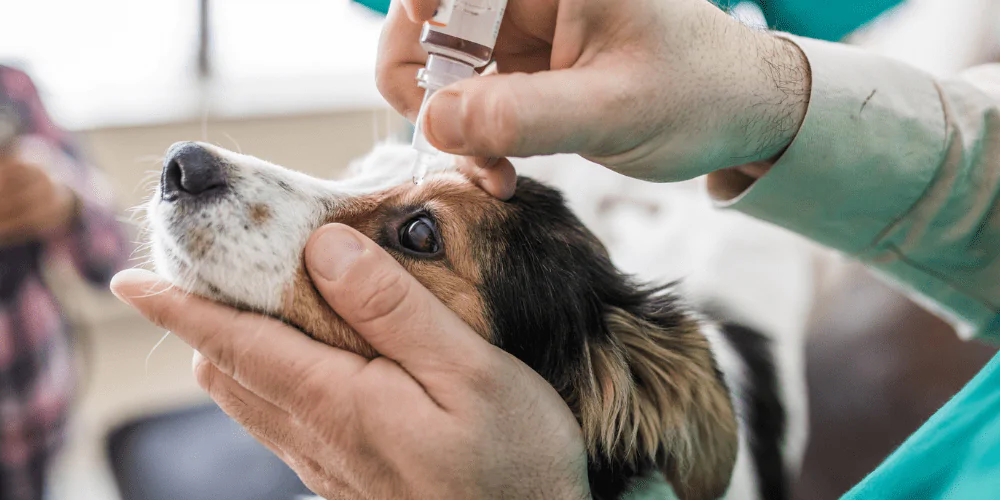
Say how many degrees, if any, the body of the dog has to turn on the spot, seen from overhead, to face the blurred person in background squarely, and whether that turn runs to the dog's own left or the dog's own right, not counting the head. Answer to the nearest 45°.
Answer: approximately 45° to the dog's own right

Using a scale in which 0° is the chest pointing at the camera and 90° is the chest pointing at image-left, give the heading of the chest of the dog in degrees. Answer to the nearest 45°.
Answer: approximately 90°
